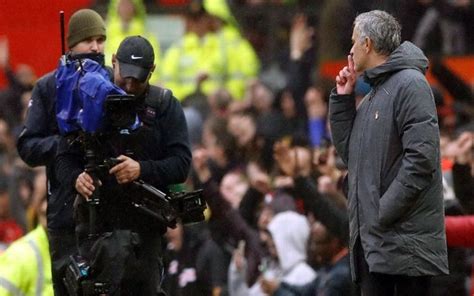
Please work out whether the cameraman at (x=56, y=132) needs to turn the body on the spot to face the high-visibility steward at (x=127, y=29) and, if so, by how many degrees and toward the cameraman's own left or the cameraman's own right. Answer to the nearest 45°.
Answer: approximately 135° to the cameraman's own left

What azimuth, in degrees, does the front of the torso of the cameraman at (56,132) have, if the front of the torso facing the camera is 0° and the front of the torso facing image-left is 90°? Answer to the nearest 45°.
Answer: approximately 315°

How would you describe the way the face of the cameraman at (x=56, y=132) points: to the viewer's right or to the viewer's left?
to the viewer's right

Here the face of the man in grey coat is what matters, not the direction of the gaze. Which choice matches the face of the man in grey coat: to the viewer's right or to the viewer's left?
to the viewer's left
